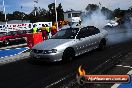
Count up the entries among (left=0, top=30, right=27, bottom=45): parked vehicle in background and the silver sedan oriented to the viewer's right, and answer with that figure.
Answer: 0

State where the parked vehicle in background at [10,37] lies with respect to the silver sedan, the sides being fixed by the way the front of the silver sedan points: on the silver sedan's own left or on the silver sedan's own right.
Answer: on the silver sedan's own right

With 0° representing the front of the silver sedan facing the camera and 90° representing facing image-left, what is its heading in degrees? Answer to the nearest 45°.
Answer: approximately 45°
